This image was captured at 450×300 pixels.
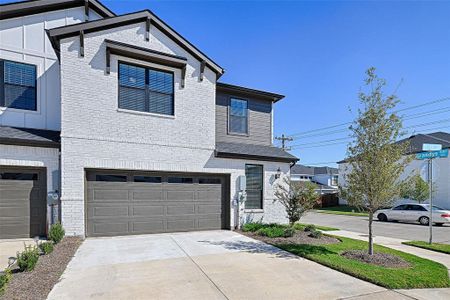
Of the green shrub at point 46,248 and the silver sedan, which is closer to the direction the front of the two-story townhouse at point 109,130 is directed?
the green shrub

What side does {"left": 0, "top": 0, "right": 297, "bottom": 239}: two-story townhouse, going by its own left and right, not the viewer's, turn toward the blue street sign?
left

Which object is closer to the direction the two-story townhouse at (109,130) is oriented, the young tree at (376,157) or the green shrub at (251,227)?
the young tree

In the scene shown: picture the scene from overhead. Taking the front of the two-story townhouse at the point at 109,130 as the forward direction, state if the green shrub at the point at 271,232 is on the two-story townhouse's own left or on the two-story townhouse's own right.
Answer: on the two-story townhouse's own left

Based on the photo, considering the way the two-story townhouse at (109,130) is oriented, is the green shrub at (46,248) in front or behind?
in front

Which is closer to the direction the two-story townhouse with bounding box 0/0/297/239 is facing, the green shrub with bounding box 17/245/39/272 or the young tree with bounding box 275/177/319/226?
the green shrub

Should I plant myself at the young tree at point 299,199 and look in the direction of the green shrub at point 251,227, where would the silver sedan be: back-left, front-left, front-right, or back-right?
back-right

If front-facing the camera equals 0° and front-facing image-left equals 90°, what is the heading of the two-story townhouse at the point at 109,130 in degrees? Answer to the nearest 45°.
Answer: approximately 0°
